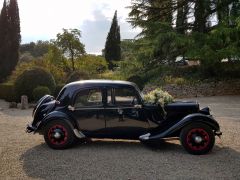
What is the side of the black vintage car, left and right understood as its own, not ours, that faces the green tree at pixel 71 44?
left

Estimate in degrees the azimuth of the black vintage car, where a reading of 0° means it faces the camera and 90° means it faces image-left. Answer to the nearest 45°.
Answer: approximately 270°

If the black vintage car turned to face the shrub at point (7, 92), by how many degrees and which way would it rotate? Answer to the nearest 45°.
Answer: approximately 135° to its left

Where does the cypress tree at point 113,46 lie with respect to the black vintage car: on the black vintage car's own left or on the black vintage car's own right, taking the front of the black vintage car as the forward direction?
on the black vintage car's own left

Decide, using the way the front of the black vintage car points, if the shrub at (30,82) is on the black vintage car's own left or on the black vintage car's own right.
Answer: on the black vintage car's own left
